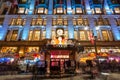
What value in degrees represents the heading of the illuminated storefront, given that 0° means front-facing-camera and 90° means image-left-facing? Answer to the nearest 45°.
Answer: approximately 0°
